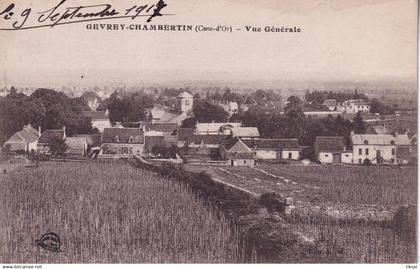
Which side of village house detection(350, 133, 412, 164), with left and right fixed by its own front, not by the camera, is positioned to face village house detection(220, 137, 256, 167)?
right

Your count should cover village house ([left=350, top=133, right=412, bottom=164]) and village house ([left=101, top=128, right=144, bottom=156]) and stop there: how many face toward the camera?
2

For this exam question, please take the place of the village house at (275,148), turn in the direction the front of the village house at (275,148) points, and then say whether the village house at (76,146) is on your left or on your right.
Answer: on your right
